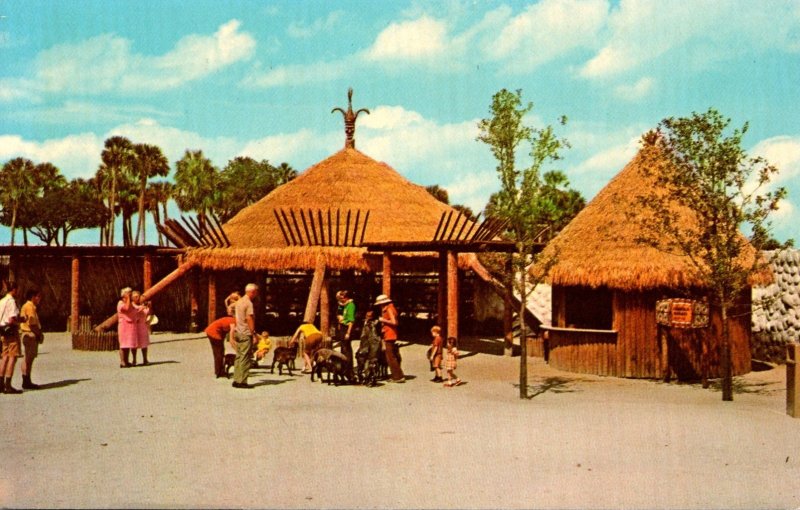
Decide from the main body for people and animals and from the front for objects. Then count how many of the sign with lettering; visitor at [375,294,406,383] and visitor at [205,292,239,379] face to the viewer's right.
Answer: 1

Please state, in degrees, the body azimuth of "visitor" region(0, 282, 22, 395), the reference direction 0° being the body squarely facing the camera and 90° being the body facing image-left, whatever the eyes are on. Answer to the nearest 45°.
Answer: approximately 270°

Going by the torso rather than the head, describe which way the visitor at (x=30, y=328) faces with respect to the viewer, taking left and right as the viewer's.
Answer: facing to the right of the viewer

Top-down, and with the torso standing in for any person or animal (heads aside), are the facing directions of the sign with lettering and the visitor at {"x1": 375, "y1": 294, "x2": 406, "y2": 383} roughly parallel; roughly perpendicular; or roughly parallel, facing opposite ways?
roughly perpendicular

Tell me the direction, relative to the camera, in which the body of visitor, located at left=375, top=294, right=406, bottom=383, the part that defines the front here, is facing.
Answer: to the viewer's left

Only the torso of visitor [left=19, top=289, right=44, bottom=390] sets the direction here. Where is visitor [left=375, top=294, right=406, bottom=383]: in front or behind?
in front

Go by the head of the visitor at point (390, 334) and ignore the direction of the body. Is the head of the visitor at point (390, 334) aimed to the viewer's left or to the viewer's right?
to the viewer's left

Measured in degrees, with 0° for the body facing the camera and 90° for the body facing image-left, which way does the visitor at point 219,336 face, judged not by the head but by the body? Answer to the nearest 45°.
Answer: approximately 270°

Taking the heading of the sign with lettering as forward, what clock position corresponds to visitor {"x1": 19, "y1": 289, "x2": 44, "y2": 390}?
The visitor is roughly at 2 o'clock from the sign with lettering.

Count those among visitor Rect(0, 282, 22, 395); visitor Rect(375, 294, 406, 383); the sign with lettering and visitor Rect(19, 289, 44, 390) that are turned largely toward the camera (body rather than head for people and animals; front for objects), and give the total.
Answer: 1

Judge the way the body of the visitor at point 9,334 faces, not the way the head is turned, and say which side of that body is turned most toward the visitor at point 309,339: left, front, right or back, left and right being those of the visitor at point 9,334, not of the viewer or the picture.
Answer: front

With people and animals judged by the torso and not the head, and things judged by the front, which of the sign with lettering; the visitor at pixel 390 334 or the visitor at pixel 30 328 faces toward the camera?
the sign with lettering

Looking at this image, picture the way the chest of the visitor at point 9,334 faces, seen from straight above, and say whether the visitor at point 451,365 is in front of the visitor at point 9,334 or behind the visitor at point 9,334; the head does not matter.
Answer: in front
